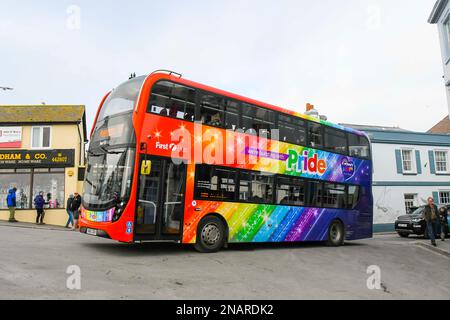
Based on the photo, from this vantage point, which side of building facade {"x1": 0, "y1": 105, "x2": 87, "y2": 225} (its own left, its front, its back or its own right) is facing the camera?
front

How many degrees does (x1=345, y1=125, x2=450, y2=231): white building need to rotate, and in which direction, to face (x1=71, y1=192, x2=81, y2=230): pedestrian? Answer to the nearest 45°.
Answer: approximately 45° to its right

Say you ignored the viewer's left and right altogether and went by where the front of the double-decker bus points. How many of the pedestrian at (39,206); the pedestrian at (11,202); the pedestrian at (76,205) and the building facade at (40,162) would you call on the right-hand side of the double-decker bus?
4

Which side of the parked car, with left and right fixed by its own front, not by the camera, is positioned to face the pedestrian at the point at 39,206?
front

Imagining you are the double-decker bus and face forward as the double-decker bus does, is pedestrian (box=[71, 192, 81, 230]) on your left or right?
on your right

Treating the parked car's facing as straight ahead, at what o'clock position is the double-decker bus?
The double-decker bus is roughly at 11 o'clock from the parked car.

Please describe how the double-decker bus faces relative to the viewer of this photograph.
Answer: facing the viewer and to the left of the viewer

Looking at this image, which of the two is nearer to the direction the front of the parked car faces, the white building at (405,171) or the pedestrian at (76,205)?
the pedestrian

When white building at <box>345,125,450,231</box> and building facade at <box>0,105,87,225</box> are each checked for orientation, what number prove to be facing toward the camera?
2

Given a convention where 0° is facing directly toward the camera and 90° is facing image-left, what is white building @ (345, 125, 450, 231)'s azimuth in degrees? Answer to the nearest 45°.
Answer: approximately 0°

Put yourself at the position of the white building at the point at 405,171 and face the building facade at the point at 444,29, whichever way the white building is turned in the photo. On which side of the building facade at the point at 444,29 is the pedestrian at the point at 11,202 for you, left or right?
right

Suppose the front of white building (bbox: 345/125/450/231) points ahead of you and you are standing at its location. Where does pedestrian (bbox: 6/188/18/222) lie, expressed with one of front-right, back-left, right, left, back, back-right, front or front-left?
front-right

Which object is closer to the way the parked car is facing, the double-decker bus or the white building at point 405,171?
the double-decker bus

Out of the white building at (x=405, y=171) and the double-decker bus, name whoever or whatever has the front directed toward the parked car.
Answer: the white building

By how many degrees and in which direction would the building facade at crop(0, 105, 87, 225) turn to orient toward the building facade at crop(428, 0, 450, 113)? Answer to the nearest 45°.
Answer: approximately 45° to its left

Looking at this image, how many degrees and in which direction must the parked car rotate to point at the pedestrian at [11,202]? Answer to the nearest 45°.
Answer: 0° — it already faces them
